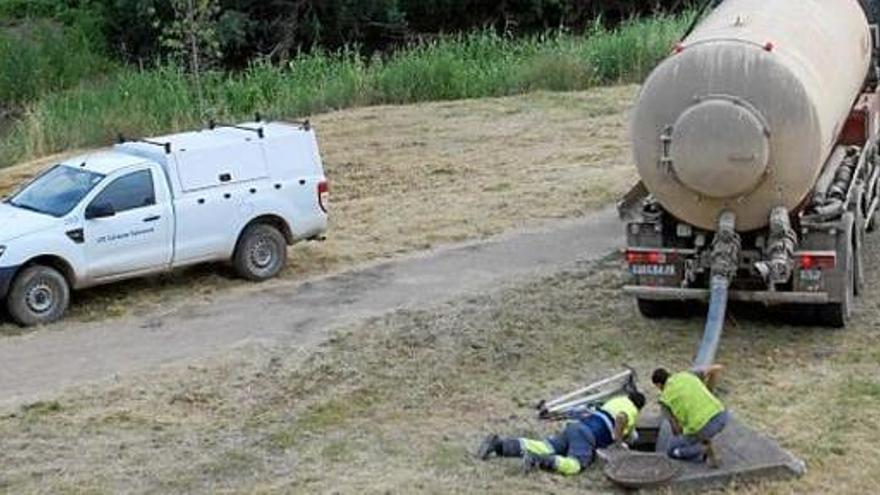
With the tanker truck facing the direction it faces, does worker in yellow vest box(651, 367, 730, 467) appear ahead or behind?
behind

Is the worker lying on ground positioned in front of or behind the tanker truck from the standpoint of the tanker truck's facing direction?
behind

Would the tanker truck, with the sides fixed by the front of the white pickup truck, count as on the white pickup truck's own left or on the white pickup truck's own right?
on the white pickup truck's own left

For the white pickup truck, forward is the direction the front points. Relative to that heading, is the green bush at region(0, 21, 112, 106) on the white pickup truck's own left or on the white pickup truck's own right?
on the white pickup truck's own right

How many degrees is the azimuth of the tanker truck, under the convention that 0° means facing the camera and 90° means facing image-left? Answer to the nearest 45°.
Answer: approximately 225°

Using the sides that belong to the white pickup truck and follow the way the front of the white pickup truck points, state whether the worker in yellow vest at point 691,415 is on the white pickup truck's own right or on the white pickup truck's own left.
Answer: on the white pickup truck's own left
